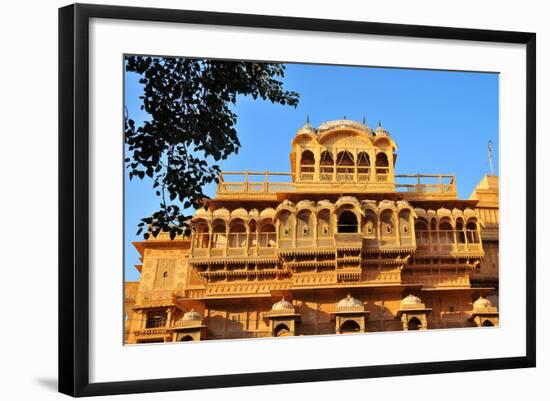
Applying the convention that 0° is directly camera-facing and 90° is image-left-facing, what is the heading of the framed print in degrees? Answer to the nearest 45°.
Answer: approximately 315°
